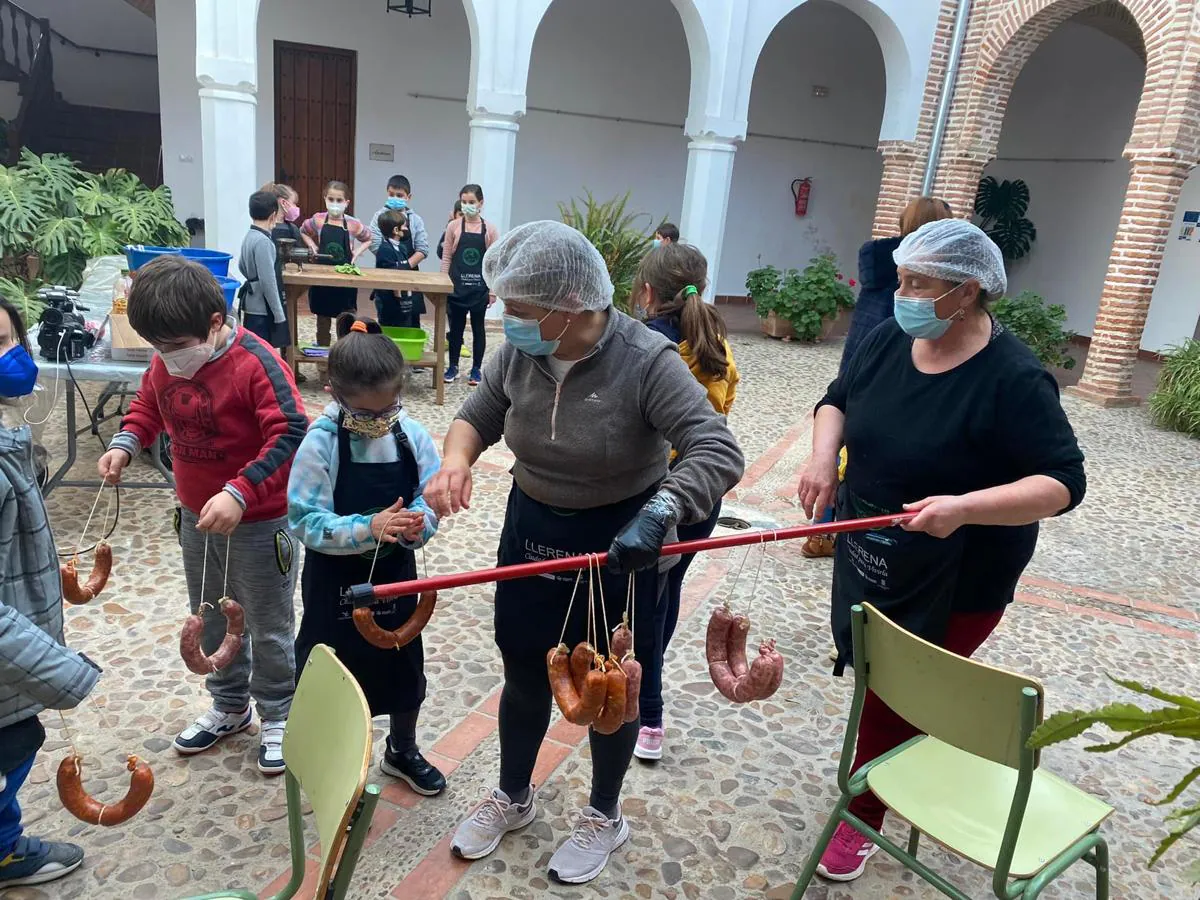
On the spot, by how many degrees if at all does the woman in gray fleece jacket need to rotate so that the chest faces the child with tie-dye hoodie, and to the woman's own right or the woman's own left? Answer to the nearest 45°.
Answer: approximately 90° to the woman's own right

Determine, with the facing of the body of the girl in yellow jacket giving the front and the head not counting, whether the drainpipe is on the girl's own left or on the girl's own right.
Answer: on the girl's own right

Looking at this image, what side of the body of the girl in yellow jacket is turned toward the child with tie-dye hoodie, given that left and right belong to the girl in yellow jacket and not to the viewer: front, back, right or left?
left
